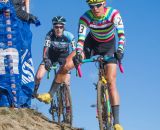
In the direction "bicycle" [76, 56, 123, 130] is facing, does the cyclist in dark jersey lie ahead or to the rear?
to the rear

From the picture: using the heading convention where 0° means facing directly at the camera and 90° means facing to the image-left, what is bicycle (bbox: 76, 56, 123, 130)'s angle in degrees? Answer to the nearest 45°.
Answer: approximately 0°
